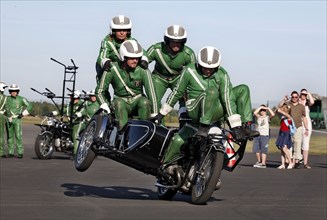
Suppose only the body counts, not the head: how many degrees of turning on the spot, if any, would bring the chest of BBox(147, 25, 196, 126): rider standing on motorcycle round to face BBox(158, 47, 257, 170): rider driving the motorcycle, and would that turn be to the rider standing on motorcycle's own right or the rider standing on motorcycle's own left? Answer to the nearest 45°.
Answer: approximately 45° to the rider standing on motorcycle's own left

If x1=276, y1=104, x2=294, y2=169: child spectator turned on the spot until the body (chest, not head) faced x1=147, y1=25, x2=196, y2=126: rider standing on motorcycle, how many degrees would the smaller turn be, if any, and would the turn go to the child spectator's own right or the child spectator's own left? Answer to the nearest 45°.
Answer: approximately 45° to the child spectator's own left

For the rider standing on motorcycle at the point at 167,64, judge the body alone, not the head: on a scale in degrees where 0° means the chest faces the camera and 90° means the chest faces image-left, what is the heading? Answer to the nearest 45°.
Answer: approximately 0°
